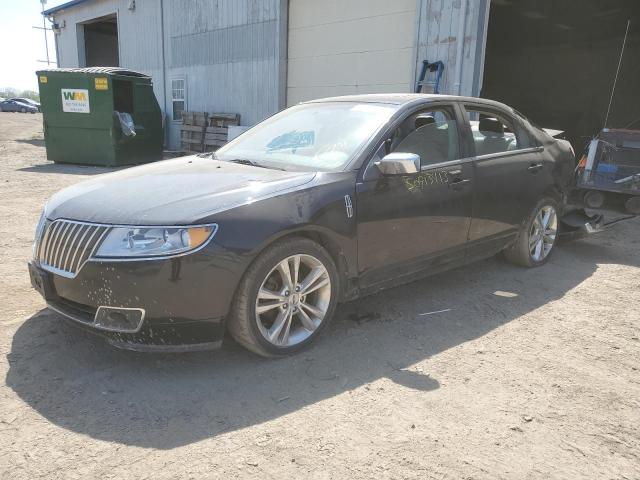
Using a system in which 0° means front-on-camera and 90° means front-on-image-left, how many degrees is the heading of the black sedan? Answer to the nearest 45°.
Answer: approximately 45°

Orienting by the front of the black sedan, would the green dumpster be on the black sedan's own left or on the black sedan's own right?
on the black sedan's own right

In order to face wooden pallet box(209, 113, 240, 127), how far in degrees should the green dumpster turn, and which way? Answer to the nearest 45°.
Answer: approximately 135° to its left

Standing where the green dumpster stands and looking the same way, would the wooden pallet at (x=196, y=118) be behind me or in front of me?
behind

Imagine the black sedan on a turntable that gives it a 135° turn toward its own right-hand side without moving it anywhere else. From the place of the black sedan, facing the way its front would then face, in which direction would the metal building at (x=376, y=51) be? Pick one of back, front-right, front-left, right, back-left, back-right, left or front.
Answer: front

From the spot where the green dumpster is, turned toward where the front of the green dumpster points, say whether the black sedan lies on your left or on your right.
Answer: on your left

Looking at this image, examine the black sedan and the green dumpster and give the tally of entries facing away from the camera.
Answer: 0

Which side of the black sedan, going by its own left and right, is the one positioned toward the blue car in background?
right

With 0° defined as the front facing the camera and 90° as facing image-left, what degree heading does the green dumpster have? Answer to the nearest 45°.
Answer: approximately 45°

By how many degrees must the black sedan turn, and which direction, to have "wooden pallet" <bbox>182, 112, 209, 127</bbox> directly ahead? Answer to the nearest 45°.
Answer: approximately 135° to its right

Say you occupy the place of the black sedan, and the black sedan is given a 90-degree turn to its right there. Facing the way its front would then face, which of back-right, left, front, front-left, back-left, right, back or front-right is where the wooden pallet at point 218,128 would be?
front-right
